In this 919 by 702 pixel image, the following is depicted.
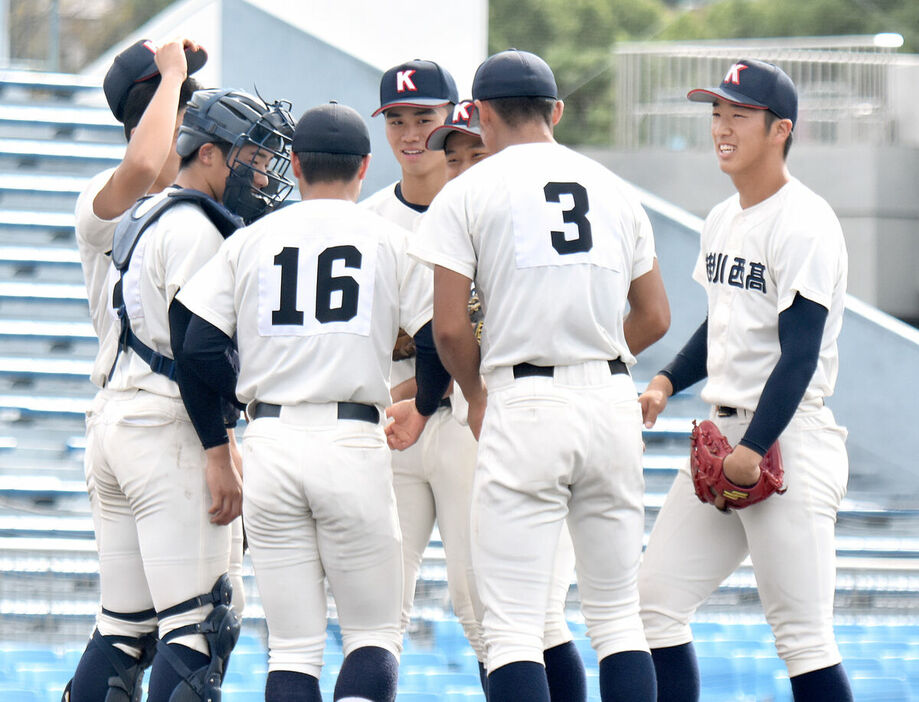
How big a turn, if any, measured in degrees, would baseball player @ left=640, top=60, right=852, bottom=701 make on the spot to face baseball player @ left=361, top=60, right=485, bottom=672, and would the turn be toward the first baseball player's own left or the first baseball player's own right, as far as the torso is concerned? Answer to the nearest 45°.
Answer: approximately 45° to the first baseball player's own right

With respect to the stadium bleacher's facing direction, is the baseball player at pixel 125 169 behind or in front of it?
in front

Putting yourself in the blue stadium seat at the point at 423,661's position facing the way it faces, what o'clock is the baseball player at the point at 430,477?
The baseball player is roughly at 12 o'clock from the blue stadium seat.

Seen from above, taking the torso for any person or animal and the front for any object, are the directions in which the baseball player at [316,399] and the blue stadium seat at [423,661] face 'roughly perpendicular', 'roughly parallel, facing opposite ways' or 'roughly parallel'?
roughly parallel, facing opposite ways

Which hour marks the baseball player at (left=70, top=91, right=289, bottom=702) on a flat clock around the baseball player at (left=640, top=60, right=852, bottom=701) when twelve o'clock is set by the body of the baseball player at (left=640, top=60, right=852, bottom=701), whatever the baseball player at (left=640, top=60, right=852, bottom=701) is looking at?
the baseball player at (left=70, top=91, right=289, bottom=702) is roughly at 1 o'clock from the baseball player at (left=640, top=60, right=852, bottom=701).

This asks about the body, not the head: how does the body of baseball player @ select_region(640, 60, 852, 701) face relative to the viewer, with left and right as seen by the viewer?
facing the viewer and to the left of the viewer

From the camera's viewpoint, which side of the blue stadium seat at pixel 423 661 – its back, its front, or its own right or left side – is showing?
front

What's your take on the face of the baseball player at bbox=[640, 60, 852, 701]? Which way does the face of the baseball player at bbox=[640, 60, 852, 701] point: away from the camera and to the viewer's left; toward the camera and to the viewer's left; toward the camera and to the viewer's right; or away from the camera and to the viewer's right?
toward the camera and to the viewer's left

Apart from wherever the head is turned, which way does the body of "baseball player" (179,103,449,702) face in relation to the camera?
away from the camera

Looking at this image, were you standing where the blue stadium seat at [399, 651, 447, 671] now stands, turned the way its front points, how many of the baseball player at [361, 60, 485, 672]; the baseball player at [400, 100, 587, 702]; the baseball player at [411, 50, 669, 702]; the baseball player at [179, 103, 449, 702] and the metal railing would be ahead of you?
4

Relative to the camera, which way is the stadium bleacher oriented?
toward the camera

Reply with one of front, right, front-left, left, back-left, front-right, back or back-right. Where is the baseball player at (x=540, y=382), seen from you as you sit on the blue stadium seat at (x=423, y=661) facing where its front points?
front

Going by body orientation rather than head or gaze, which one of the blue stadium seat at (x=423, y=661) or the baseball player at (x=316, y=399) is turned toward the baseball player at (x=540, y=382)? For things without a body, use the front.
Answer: the blue stadium seat

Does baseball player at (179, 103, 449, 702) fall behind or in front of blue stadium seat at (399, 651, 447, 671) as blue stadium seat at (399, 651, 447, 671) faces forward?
in front

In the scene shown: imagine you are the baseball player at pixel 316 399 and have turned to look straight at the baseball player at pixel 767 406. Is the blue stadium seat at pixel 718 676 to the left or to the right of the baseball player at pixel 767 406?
left

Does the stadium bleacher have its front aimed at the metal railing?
no

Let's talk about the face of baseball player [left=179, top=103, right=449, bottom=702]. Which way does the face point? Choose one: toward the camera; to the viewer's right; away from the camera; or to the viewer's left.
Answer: away from the camera
